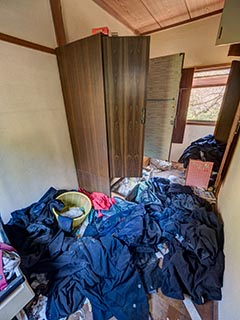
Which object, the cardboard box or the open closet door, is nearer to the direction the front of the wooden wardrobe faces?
the cardboard box

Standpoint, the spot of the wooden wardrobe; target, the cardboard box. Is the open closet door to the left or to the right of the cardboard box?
left

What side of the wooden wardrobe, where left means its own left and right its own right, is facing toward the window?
left

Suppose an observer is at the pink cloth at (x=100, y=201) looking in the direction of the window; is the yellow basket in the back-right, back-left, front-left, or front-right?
back-left

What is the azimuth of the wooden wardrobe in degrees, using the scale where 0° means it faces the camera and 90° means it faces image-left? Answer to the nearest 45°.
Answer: approximately 315°

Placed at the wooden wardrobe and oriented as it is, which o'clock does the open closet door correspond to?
The open closet door is roughly at 9 o'clock from the wooden wardrobe.
